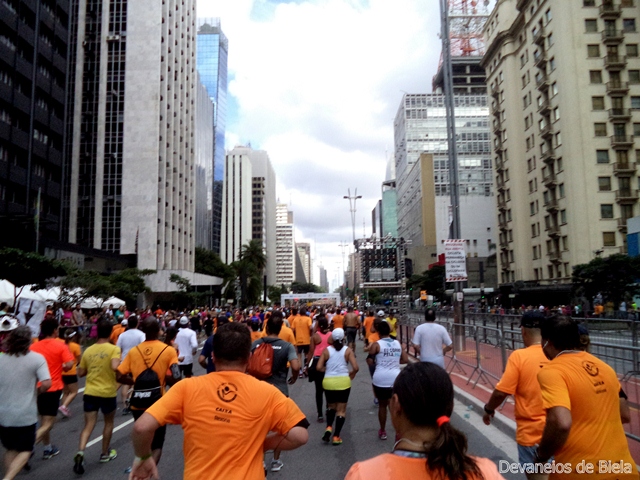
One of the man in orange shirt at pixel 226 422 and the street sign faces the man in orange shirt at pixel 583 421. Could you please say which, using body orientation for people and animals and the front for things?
the street sign

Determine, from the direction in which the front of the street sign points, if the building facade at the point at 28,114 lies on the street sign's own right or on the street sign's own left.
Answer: on the street sign's own right

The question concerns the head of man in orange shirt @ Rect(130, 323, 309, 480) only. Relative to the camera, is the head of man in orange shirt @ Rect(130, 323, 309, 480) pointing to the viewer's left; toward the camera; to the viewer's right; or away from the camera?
away from the camera

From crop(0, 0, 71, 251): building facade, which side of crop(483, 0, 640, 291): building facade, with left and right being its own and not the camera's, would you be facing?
front

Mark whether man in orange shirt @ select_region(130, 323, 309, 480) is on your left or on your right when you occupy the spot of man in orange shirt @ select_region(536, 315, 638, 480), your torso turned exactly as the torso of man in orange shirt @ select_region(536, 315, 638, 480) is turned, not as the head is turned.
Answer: on your left

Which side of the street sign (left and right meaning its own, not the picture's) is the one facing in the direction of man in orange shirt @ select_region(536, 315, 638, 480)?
front

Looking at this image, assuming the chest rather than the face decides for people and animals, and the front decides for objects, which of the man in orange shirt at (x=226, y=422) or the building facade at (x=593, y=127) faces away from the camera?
the man in orange shirt

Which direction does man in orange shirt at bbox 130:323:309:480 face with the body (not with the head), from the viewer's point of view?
away from the camera

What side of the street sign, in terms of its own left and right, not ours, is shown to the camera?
front

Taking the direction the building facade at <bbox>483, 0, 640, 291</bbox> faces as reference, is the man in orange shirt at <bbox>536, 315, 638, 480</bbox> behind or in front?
in front

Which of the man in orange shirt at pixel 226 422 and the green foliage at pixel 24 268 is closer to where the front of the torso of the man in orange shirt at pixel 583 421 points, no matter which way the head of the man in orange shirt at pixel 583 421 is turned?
the green foliage

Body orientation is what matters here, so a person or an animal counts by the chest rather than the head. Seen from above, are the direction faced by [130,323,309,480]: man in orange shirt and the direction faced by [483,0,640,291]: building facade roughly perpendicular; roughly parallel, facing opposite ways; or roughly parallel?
roughly perpendicular

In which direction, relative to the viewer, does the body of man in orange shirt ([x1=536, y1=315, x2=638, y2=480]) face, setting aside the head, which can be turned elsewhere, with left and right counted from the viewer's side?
facing away from the viewer and to the left of the viewer

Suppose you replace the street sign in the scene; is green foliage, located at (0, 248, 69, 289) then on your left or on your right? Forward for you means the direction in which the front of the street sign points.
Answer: on your right
